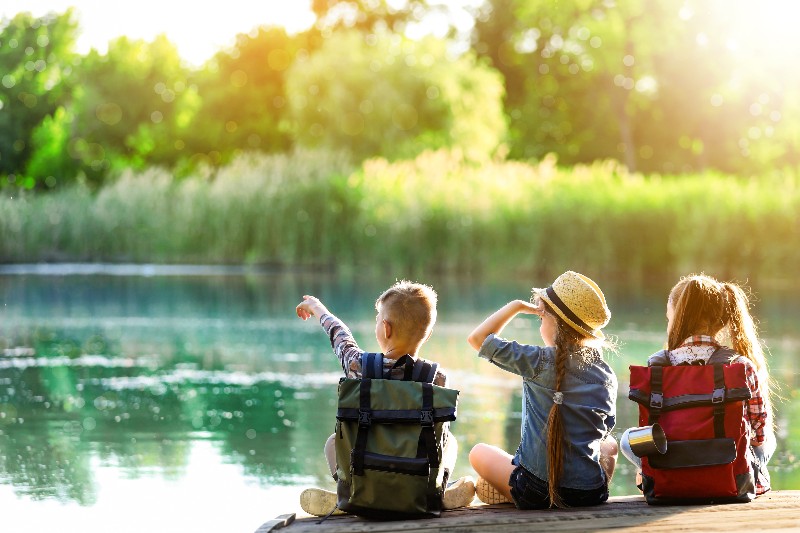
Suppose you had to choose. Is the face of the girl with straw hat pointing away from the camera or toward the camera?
away from the camera

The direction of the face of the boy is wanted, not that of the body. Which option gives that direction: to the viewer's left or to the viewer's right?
to the viewer's left

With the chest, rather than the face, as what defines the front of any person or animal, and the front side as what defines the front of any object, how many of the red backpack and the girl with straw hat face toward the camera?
1

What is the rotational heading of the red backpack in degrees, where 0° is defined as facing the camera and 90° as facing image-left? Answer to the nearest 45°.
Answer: approximately 0°

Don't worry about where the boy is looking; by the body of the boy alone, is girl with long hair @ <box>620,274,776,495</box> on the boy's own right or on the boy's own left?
on the boy's own right

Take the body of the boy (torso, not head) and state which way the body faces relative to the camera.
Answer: away from the camera

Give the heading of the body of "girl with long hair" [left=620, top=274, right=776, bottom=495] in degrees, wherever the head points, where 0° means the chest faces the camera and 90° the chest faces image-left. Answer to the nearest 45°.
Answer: approximately 180°

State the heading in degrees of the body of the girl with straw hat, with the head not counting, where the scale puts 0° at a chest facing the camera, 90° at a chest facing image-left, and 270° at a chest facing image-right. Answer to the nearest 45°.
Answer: approximately 135°
